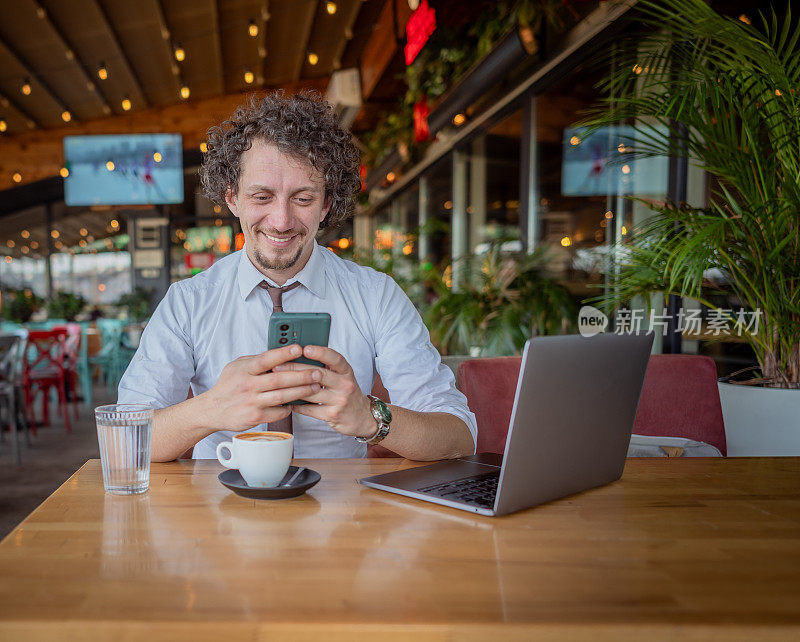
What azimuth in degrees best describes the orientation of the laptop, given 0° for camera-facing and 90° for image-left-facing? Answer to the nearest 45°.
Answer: approximately 135°

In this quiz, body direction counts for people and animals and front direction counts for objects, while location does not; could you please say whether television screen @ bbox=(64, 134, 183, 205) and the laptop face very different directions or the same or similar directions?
very different directions

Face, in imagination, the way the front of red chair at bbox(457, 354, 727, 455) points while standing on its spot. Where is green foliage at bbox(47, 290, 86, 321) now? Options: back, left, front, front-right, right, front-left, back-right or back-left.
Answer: back-right
